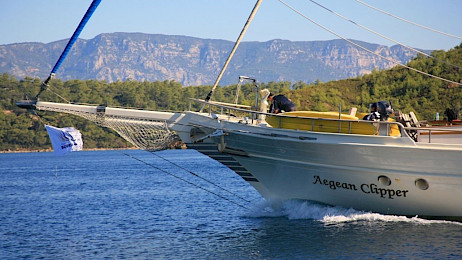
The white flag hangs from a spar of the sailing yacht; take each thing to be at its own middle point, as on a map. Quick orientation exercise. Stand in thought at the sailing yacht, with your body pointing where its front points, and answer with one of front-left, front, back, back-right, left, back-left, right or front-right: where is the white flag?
front

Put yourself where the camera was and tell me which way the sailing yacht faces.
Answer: facing to the left of the viewer
